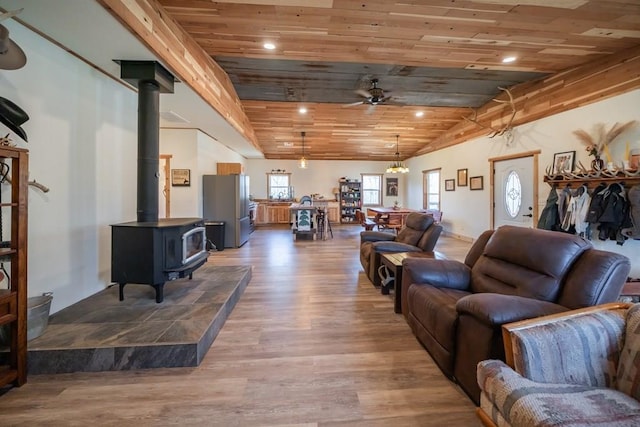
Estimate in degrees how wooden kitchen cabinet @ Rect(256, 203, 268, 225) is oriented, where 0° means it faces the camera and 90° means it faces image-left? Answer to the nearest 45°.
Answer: approximately 0°

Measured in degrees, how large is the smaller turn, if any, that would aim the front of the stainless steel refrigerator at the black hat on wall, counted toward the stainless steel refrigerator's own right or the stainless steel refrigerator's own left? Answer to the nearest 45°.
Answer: approximately 90° to the stainless steel refrigerator's own right

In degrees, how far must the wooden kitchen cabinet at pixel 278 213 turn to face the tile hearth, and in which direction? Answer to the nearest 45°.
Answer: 0° — it already faces it

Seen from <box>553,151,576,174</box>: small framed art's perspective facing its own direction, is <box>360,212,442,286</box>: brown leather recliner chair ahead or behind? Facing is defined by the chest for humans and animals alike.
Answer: ahead

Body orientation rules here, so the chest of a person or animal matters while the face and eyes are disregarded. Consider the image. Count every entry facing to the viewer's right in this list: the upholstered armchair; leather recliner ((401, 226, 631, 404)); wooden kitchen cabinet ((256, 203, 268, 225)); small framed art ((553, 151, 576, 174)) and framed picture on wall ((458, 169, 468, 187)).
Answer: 0

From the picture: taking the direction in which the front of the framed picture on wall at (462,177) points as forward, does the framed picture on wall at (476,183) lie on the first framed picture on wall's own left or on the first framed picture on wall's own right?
on the first framed picture on wall's own left

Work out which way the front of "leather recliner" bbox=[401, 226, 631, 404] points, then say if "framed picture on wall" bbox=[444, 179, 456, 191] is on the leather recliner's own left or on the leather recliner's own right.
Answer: on the leather recliner's own right

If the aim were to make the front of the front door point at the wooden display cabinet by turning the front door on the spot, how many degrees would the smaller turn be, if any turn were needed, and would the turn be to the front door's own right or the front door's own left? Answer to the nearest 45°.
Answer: approximately 45° to the front door's own left

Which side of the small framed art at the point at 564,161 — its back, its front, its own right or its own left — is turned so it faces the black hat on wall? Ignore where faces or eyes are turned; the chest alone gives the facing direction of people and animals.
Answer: front

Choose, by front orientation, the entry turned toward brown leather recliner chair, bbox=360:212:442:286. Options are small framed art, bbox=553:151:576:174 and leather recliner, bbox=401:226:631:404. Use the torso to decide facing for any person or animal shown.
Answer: the small framed art

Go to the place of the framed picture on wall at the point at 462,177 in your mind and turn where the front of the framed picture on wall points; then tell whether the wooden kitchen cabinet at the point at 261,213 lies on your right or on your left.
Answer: on your right

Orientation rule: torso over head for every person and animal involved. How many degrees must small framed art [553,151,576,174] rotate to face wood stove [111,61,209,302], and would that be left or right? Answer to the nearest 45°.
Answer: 0° — it already faces it

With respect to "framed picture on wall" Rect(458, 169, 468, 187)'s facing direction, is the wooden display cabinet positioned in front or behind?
in front

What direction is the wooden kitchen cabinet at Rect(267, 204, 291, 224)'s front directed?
toward the camera

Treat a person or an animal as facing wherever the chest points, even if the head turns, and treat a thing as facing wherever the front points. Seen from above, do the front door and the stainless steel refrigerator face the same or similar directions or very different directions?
very different directions
